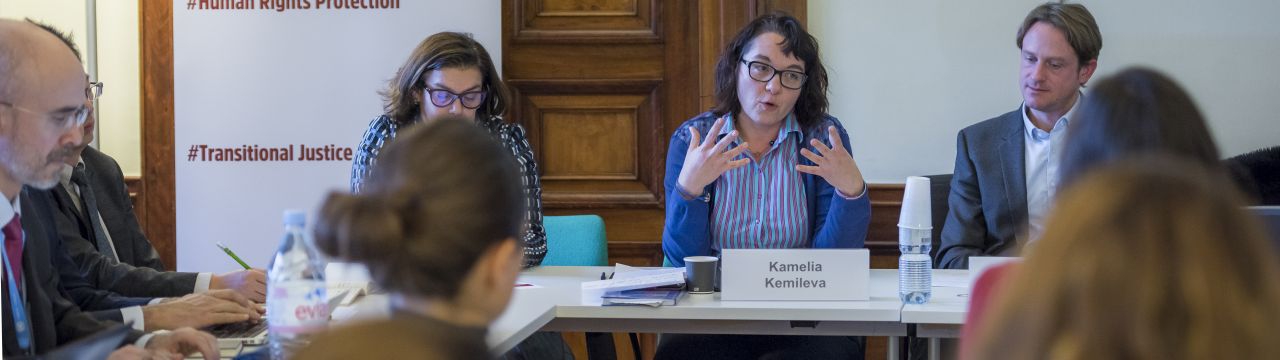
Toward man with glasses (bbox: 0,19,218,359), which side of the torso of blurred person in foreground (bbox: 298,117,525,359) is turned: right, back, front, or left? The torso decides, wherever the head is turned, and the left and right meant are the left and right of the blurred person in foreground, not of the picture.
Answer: left

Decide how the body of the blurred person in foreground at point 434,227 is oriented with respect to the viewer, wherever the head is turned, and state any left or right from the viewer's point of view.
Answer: facing away from the viewer and to the right of the viewer

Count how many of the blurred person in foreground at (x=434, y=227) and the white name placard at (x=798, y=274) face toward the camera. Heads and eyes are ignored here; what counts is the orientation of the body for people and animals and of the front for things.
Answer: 1

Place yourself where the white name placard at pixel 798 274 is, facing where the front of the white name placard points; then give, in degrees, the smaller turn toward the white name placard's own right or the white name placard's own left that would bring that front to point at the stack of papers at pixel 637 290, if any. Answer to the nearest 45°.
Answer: approximately 90° to the white name placard's own right

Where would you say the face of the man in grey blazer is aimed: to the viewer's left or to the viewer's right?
to the viewer's left

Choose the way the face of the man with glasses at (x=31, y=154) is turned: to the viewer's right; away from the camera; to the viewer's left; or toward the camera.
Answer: to the viewer's right

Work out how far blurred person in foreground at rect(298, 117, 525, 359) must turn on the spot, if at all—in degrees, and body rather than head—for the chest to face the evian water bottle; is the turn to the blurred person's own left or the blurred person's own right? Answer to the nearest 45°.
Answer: approximately 45° to the blurred person's own left

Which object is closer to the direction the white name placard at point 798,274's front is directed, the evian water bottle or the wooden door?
the evian water bottle

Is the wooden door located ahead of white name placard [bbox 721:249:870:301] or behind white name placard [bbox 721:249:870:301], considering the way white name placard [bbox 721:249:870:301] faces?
behind

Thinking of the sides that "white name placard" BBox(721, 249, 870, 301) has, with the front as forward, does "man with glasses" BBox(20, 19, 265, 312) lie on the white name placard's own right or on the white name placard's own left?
on the white name placard's own right

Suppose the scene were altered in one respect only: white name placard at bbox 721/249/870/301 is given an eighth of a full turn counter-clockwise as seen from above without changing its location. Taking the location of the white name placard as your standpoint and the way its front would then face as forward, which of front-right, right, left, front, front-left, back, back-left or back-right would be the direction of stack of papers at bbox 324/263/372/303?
back-right

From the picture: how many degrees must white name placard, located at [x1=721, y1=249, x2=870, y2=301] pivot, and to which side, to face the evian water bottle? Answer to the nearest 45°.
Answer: approximately 45° to its right

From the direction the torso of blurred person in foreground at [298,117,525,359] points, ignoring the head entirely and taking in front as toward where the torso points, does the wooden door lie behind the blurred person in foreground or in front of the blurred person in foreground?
in front

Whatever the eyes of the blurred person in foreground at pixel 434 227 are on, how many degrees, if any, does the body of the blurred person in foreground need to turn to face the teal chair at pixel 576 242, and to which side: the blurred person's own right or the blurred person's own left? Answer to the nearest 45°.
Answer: approximately 45° to the blurred person's own left
